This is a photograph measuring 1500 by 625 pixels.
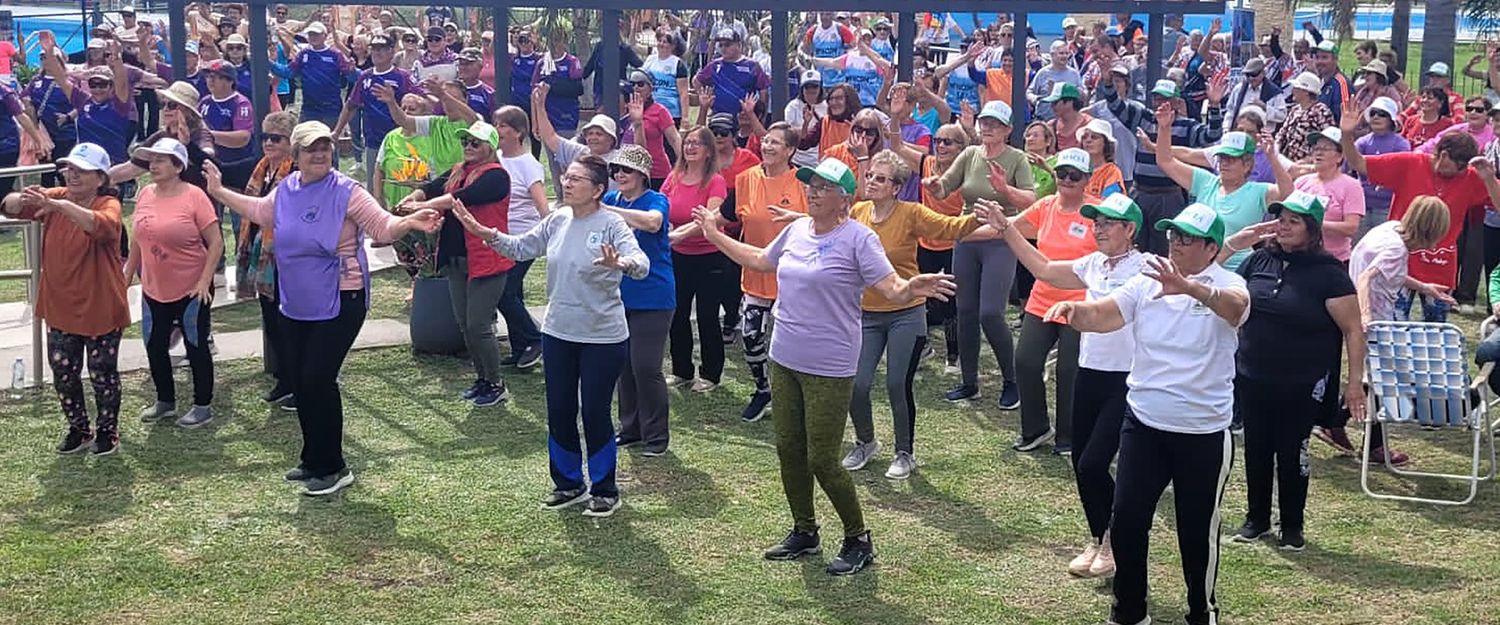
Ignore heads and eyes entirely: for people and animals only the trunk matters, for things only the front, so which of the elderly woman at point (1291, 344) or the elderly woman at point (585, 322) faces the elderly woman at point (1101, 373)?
the elderly woman at point (1291, 344)

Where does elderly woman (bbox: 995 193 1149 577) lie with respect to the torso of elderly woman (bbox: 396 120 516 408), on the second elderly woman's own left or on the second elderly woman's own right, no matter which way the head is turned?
on the second elderly woman's own left

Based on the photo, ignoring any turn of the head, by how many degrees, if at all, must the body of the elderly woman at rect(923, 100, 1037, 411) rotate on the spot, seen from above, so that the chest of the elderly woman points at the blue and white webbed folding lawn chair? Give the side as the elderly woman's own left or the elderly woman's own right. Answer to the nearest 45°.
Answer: approximately 90° to the elderly woman's own left

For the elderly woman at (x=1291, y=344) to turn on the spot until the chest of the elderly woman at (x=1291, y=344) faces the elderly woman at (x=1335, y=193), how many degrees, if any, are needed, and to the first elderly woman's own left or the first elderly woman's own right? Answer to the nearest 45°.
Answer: approximately 135° to the first elderly woman's own right

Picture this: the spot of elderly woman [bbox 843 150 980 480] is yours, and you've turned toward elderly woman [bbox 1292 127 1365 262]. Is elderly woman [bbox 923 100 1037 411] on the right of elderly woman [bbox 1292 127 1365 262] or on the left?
left

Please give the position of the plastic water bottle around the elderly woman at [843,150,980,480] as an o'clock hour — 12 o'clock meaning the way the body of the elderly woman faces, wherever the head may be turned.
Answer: The plastic water bottle is roughly at 2 o'clock from the elderly woman.

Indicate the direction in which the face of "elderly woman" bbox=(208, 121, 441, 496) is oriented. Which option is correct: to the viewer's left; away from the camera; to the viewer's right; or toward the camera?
toward the camera

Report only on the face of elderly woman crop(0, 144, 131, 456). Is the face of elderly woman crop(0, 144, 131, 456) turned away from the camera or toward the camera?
toward the camera

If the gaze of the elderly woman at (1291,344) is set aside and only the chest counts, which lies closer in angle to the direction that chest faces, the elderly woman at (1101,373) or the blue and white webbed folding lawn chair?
the elderly woman

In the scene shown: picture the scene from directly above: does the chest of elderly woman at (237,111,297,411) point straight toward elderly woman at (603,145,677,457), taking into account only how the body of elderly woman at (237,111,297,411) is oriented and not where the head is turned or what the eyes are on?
no

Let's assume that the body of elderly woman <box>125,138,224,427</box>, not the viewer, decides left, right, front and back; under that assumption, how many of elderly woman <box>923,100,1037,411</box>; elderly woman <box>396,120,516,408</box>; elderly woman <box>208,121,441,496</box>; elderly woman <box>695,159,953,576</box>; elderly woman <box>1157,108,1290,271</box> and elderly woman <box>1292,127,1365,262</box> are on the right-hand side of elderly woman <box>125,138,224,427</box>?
0

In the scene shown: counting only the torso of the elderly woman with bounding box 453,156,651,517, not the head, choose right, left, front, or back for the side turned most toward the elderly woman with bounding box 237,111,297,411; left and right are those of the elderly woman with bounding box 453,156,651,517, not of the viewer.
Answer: right

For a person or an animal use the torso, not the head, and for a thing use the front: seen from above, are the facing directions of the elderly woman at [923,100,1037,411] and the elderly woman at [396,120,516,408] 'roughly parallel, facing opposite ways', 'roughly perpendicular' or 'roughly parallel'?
roughly parallel

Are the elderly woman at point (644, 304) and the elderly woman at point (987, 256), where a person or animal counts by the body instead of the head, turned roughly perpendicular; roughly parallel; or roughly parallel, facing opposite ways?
roughly parallel

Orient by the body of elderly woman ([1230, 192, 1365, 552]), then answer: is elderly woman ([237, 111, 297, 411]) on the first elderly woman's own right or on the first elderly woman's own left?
on the first elderly woman's own right

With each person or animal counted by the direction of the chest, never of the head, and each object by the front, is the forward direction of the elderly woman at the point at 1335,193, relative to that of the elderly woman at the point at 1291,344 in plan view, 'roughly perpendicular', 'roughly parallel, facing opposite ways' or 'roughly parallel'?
roughly parallel

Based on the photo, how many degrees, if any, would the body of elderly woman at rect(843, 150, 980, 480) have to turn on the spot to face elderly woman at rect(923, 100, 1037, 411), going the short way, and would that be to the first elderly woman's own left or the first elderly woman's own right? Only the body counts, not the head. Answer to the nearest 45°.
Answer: approximately 135° to the first elderly woman's own right

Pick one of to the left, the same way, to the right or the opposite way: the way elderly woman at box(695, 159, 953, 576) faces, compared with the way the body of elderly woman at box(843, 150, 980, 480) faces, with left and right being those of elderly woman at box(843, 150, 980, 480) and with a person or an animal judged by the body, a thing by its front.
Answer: the same way

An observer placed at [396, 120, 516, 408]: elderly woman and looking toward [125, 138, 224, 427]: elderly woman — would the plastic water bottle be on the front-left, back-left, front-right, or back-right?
front-right

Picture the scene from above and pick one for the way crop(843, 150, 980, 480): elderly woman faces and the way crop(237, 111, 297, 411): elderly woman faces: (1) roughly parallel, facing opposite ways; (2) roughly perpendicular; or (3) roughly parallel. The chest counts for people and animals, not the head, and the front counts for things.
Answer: roughly parallel

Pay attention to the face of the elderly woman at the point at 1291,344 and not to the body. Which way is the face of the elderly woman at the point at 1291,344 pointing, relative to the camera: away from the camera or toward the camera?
toward the camera

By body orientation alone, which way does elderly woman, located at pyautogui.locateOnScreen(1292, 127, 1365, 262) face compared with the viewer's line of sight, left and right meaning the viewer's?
facing the viewer and to the left of the viewer

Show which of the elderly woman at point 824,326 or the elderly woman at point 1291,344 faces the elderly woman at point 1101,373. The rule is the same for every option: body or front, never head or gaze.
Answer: the elderly woman at point 1291,344

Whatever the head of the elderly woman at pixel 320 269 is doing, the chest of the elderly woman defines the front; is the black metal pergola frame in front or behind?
behind
